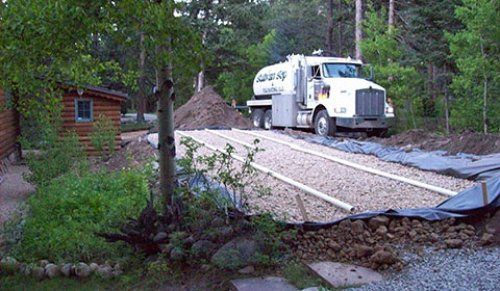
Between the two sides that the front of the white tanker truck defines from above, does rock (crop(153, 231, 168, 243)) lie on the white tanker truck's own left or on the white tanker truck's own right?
on the white tanker truck's own right

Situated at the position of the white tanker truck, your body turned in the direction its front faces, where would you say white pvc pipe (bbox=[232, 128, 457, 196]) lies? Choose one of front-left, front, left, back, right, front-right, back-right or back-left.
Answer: front-right

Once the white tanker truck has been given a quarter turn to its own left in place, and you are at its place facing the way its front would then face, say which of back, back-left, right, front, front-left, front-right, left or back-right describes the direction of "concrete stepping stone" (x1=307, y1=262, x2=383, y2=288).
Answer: back-right

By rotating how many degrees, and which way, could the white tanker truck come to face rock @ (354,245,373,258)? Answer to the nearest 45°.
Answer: approximately 45° to its right

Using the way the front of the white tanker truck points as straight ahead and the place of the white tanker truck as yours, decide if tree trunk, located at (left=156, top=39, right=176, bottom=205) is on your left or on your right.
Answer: on your right

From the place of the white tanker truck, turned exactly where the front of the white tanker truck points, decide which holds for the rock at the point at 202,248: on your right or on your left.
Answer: on your right

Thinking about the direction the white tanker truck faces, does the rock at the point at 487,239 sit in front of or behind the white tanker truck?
in front

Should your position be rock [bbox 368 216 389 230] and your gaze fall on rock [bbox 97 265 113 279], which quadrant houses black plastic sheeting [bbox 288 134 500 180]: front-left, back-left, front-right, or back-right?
back-right

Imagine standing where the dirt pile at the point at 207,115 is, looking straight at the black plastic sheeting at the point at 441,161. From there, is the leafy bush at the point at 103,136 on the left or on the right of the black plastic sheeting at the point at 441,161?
right

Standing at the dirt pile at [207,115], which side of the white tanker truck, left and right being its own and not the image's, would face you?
back

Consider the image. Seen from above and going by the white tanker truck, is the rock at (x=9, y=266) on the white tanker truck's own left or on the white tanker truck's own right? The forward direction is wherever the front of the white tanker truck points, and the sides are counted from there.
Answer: on the white tanker truck's own right

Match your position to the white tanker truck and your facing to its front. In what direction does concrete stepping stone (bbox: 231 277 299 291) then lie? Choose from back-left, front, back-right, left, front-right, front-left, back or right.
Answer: front-right
